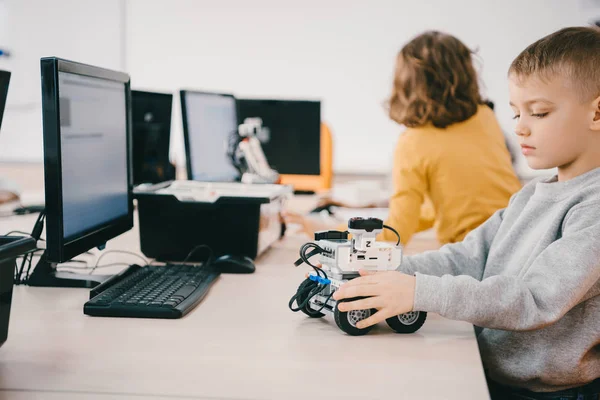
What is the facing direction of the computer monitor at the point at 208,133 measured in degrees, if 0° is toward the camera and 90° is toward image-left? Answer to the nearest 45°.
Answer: approximately 315°

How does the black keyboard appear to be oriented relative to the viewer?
to the viewer's right

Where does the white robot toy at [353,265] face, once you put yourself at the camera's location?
facing the viewer and to the left of the viewer

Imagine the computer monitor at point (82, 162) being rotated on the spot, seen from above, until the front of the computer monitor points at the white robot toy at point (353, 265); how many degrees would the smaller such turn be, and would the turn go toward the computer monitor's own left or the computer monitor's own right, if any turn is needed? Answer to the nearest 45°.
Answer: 0° — it already faces it

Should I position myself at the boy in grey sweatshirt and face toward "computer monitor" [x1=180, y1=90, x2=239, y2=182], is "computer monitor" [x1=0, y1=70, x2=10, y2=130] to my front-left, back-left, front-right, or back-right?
front-left

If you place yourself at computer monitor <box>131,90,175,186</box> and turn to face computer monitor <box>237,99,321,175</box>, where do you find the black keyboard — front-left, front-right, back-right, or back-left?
back-right
